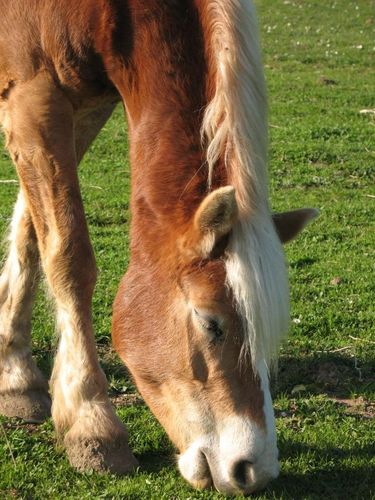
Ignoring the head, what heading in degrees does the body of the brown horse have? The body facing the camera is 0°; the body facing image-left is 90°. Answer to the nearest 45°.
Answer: approximately 315°
